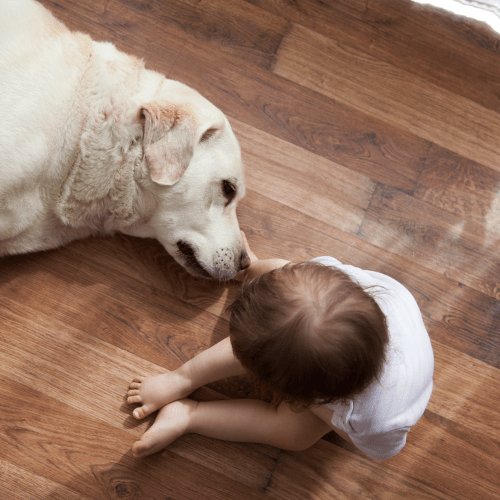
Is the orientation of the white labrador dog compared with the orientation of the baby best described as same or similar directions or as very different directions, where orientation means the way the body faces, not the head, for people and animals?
very different directions

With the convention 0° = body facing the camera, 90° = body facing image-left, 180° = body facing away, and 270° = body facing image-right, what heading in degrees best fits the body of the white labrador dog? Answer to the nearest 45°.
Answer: approximately 270°

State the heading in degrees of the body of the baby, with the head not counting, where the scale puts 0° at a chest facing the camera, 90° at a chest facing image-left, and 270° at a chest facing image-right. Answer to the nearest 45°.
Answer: approximately 90°

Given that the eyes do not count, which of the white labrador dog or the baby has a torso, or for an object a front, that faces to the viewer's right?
the white labrador dog

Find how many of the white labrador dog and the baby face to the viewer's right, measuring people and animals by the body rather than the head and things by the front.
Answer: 1
